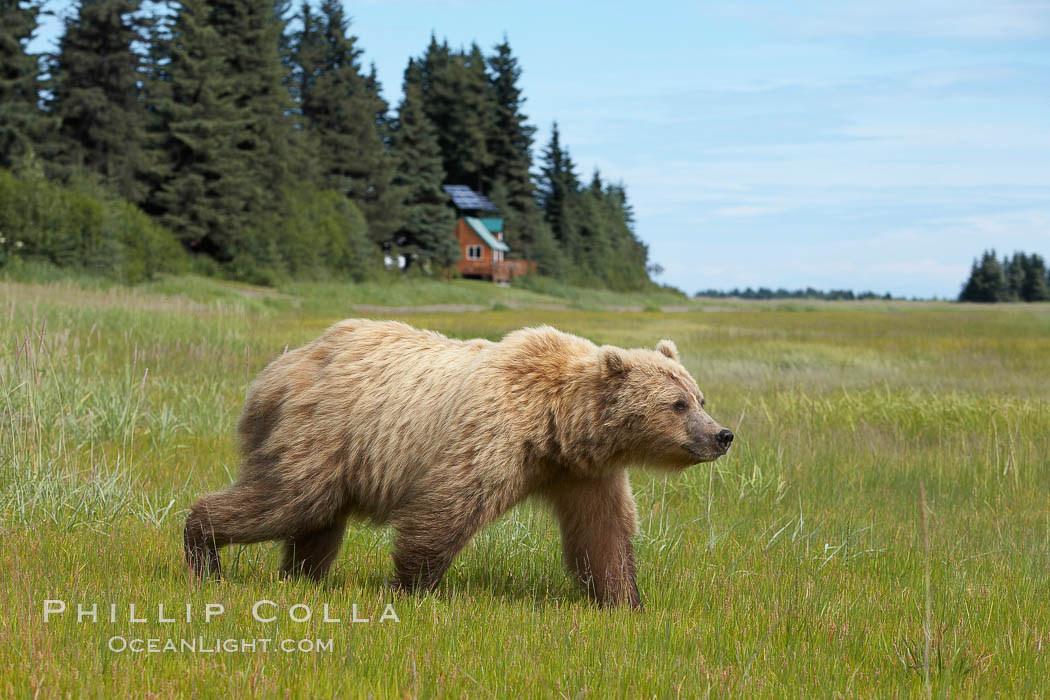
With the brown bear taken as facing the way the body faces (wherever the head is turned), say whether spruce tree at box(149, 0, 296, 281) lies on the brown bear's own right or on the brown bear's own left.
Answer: on the brown bear's own left

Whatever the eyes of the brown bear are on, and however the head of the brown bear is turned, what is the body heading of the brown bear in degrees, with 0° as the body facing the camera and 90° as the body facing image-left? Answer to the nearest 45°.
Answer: approximately 270°

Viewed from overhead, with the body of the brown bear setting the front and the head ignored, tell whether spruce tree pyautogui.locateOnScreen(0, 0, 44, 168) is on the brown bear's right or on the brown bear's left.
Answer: on the brown bear's left
